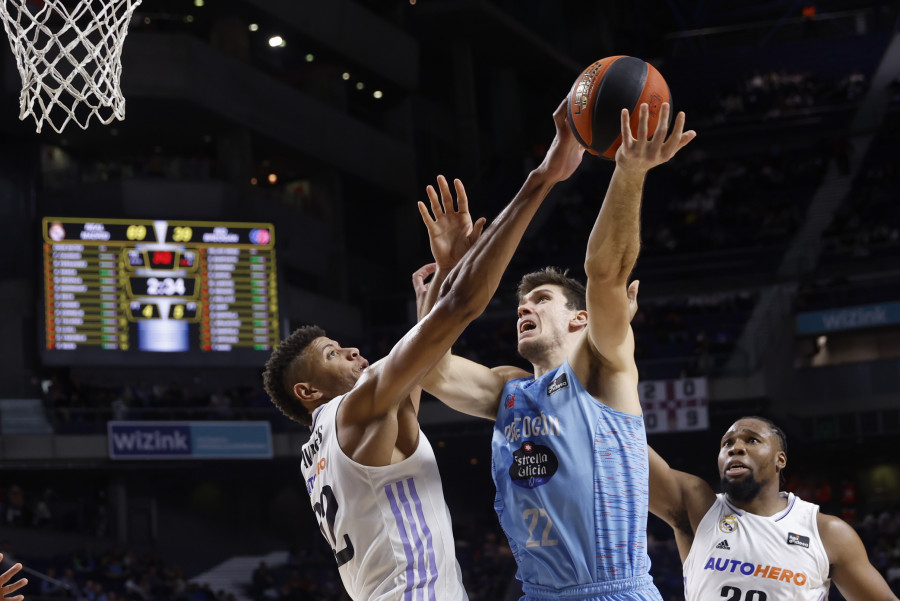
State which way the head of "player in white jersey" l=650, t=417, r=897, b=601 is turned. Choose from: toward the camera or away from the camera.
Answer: toward the camera

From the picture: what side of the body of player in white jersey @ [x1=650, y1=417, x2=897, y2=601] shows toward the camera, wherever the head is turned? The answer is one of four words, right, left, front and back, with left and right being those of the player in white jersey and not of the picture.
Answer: front

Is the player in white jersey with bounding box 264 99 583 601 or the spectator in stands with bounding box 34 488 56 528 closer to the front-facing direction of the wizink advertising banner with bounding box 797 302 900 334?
the player in white jersey

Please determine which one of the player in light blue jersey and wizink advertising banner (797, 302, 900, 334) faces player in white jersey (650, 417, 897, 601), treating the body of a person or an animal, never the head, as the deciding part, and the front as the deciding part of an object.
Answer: the wizink advertising banner

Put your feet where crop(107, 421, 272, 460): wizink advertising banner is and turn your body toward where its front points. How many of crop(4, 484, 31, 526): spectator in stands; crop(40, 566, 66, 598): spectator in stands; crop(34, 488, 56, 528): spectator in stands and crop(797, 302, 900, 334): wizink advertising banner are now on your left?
1

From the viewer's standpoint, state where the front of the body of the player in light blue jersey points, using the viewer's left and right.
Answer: facing the viewer and to the left of the viewer

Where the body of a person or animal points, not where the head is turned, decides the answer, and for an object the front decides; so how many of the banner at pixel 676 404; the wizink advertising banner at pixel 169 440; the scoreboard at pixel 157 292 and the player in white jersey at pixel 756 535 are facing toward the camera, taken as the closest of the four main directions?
4

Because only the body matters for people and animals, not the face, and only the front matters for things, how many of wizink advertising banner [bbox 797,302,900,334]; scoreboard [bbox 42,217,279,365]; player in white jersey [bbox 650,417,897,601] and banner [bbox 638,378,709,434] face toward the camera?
4

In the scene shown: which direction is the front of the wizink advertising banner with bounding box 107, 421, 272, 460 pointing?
toward the camera

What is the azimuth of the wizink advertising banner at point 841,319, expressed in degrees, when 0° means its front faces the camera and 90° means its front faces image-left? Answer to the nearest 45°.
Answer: approximately 0°

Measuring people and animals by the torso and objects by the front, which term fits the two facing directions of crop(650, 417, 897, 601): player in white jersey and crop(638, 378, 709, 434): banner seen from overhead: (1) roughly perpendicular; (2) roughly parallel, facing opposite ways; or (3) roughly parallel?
roughly parallel

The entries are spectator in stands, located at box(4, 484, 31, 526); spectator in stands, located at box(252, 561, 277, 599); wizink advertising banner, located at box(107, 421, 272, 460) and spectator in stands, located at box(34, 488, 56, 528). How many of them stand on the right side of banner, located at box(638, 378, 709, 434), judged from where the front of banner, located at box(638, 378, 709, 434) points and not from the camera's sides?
4

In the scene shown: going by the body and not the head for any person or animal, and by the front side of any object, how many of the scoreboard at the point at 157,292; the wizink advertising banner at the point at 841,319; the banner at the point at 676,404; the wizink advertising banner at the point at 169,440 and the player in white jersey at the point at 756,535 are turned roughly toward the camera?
5

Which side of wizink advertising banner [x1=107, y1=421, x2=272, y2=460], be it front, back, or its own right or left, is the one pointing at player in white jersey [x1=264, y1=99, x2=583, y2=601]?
front

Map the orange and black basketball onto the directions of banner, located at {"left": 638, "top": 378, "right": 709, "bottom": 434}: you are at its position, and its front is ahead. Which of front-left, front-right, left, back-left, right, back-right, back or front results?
front

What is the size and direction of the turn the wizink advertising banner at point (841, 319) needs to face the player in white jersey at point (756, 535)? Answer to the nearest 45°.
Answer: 0° — it already faces them

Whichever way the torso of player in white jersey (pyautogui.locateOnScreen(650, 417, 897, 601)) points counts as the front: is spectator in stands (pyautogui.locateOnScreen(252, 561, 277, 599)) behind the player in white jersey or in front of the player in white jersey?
behind
